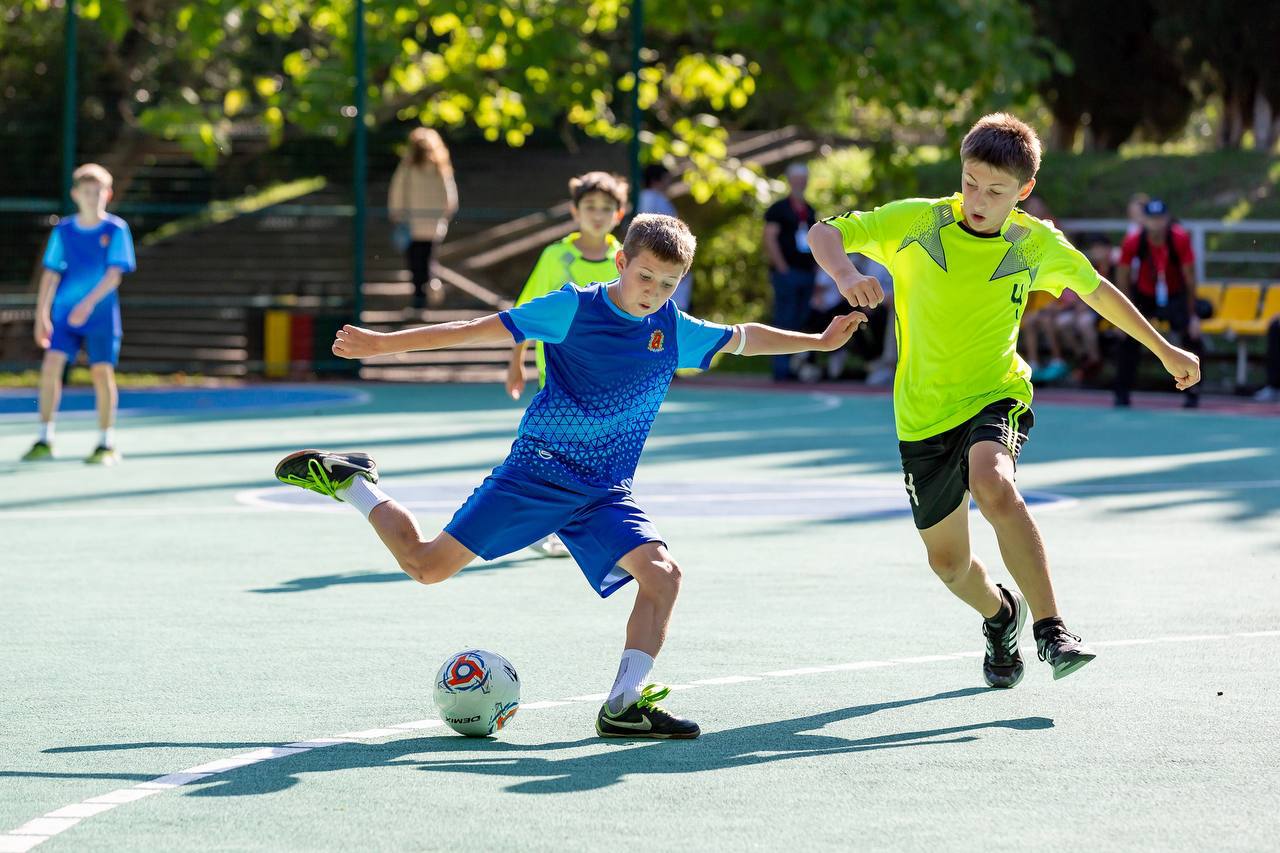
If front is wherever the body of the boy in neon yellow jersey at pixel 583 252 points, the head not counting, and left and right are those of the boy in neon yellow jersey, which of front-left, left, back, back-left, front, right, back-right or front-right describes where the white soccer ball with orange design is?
front

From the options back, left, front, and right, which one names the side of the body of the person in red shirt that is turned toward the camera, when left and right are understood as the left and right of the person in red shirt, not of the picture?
front

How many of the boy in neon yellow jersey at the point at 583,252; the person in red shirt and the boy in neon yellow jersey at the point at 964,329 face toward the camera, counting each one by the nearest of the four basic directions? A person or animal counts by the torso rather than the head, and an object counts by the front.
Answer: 3

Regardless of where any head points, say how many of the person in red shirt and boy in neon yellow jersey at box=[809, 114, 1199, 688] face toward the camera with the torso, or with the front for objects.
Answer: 2

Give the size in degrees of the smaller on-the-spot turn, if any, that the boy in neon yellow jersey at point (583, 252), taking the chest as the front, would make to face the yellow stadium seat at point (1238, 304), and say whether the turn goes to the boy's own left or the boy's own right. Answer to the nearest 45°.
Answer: approximately 135° to the boy's own left

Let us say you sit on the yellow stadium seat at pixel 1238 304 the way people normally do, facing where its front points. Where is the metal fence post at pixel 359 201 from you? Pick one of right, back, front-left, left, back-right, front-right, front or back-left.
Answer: front-right

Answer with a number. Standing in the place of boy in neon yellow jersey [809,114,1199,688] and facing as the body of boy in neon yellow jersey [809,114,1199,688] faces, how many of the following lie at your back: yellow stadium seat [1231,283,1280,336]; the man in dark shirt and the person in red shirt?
3

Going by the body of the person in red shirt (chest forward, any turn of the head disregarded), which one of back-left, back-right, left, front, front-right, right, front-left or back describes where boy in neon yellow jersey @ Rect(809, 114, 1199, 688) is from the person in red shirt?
front

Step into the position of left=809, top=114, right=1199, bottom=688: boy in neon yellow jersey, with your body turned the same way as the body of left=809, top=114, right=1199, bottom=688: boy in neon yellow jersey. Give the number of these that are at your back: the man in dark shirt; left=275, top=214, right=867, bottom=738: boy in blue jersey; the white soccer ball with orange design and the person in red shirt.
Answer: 2

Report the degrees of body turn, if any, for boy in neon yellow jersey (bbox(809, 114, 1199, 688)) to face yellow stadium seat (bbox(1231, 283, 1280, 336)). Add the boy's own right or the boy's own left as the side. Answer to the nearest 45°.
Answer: approximately 180°

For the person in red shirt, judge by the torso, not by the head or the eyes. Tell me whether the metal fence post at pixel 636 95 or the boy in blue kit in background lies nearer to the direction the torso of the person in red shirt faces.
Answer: the boy in blue kit in background
